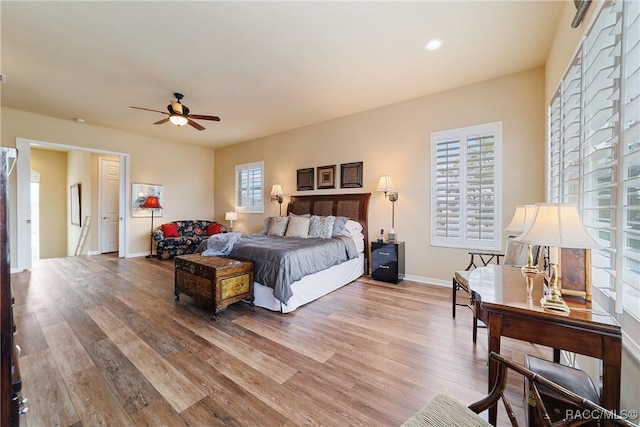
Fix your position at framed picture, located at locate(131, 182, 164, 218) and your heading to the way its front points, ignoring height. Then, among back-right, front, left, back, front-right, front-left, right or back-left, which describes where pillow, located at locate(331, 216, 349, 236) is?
front

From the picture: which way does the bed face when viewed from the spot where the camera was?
facing the viewer and to the left of the viewer

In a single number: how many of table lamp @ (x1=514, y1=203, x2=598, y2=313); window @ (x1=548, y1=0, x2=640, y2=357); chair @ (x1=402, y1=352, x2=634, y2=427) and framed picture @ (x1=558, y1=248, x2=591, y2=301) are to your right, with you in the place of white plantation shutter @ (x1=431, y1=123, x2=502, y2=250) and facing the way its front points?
0

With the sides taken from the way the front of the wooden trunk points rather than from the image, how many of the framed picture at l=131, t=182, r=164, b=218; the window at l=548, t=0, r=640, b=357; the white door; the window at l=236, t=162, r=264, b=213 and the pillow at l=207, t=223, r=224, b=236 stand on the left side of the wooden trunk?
1

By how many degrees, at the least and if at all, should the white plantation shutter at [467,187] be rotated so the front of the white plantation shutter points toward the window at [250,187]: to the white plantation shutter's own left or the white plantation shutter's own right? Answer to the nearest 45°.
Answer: approximately 45° to the white plantation shutter's own right

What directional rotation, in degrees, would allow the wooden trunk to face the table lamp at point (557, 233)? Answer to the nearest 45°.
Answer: approximately 90° to its left

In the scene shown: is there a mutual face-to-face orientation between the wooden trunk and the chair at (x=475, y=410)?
no

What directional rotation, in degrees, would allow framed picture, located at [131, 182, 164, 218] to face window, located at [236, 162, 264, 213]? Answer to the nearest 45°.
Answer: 0° — it already faces it

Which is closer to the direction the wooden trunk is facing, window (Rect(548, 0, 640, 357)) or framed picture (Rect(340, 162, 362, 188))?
the window

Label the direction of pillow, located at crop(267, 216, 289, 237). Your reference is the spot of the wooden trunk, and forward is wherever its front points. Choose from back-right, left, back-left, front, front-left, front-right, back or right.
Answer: back

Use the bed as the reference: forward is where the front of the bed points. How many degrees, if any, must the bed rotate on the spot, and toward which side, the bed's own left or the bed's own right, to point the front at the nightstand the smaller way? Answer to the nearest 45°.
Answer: approximately 135° to the bed's own left

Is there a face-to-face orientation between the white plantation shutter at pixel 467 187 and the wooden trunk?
no
